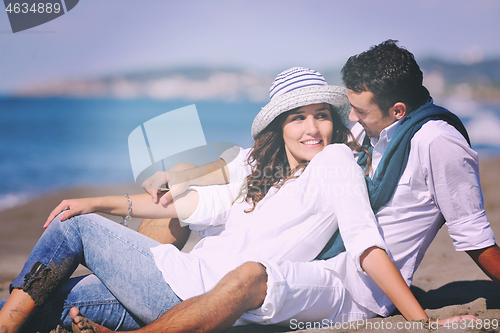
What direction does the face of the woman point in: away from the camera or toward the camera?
toward the camera

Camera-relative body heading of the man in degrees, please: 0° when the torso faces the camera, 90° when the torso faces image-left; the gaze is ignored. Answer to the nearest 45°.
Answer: approximately 90°
